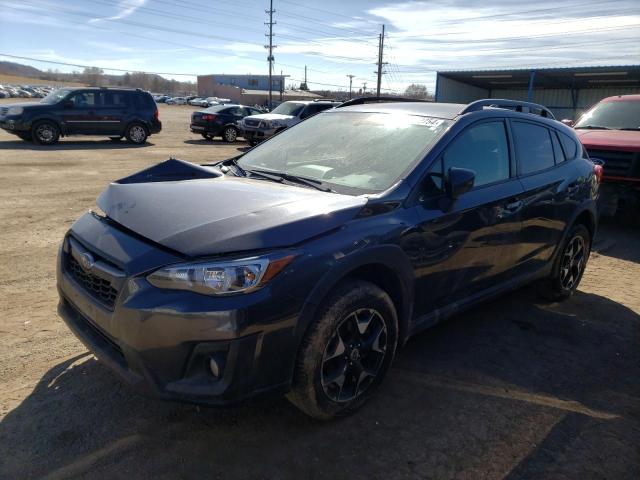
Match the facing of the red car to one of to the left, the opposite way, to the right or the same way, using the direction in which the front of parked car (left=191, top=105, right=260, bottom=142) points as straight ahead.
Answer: the opposite way

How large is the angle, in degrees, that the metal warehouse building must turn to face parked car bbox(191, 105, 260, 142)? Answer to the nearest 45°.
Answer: approximately 45° to its right

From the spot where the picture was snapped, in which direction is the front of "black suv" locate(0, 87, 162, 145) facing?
facing to the left of the viewer

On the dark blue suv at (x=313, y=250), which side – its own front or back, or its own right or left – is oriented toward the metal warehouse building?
back

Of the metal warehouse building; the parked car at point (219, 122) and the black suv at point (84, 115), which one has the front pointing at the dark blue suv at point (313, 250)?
the metal warehouse building

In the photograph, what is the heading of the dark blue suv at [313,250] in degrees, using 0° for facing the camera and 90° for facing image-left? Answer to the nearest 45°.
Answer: approximately 45°

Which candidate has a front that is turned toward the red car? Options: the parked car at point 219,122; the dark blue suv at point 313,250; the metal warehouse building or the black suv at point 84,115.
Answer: the metal warehouse building

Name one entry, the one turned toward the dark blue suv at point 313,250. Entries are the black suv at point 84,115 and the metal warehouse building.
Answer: the metal warehouse building

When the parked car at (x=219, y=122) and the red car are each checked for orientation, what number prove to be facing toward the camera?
1
